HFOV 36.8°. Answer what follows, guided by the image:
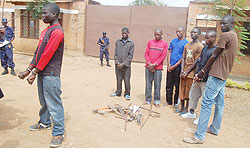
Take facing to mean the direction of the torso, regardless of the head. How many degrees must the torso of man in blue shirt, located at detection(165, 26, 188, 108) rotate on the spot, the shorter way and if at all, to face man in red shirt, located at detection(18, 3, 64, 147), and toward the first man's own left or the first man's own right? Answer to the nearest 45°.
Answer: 0° — they already face them

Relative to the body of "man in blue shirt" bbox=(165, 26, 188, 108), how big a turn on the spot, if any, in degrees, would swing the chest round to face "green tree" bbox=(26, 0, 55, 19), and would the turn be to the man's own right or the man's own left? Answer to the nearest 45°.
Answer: approximately 90° to the man's own right

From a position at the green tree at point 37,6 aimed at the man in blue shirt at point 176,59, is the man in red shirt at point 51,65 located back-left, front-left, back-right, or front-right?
front-right

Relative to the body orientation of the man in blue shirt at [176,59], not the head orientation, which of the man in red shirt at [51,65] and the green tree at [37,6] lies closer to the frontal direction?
the man in red shirt

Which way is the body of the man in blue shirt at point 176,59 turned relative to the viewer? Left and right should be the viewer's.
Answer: facing the viewer and to the left of the viewer

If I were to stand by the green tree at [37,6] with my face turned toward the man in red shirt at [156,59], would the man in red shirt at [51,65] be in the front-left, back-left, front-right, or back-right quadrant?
front-right
